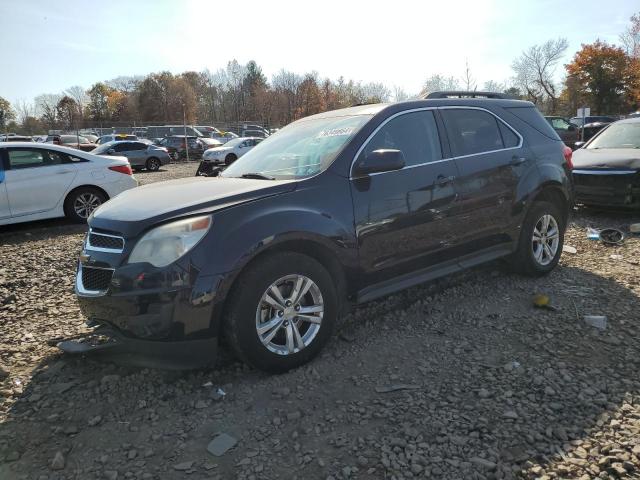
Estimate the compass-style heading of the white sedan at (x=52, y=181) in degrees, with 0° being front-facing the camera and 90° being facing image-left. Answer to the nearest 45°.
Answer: approximately 90°

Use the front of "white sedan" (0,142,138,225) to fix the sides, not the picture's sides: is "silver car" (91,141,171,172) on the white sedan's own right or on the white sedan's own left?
on the white sedan's own right

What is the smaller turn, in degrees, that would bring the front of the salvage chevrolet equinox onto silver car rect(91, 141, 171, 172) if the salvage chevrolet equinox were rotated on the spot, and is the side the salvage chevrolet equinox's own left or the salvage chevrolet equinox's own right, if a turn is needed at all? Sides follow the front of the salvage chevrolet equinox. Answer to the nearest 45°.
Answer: approximately 135° to the salvage chevrolet equinox's own right

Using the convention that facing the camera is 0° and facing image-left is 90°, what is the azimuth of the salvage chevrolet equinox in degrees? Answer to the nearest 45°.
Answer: approximately 45°
